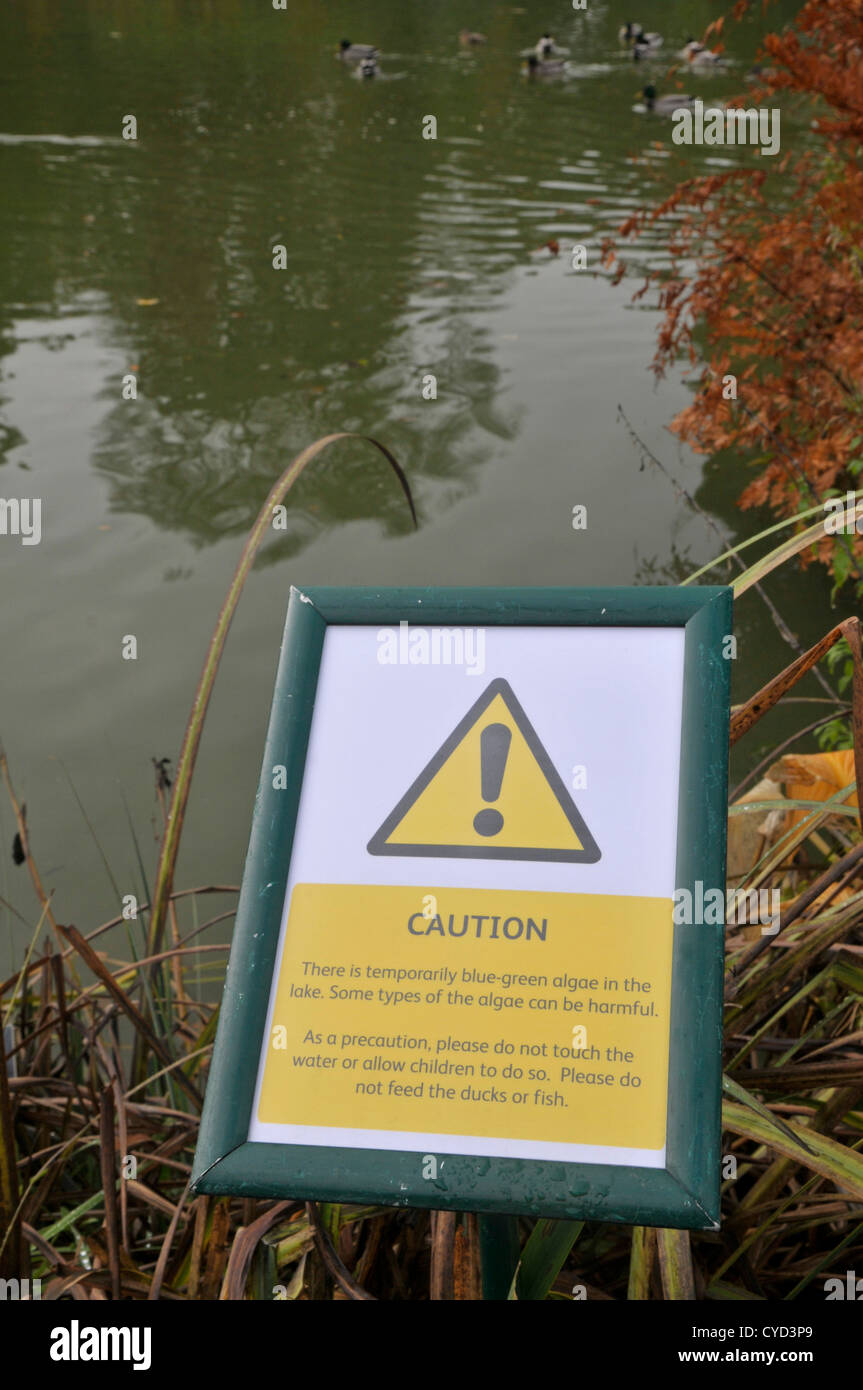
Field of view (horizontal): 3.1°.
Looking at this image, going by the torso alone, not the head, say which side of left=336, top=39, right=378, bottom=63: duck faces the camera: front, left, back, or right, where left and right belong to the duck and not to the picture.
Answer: left

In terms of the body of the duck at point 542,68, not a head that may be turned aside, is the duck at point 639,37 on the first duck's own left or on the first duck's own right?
on the first duck's own right

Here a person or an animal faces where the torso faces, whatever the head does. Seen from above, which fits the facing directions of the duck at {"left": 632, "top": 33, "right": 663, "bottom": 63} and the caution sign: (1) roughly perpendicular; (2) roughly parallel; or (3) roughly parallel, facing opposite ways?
roughly perpendicular

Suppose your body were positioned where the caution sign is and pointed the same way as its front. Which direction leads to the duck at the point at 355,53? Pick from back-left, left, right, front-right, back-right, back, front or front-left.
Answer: back

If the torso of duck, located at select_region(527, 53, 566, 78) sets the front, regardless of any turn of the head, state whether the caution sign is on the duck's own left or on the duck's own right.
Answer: on the duck's own left

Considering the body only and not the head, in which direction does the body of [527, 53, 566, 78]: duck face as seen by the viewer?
to the viewer's left

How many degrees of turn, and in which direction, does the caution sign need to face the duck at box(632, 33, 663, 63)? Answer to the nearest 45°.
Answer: approximately 180°

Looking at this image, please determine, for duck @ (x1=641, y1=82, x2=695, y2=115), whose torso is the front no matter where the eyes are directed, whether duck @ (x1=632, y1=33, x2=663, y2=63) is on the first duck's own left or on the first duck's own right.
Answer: on the first duck's own right

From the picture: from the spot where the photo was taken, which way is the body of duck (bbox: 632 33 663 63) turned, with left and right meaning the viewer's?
facing to the left of the viewer

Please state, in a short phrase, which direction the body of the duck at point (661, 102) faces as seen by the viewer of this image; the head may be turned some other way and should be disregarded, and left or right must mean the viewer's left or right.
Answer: facing to the left of the viewer
